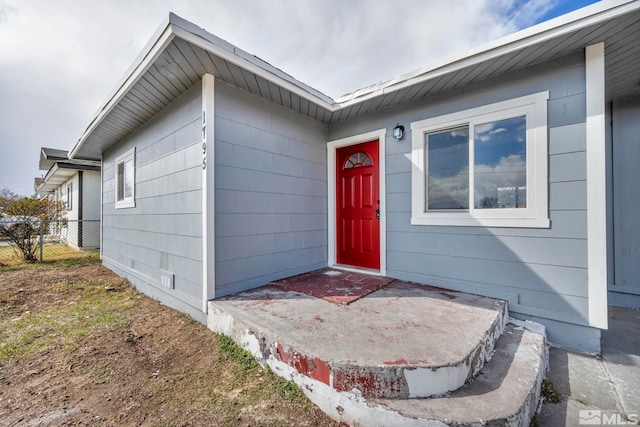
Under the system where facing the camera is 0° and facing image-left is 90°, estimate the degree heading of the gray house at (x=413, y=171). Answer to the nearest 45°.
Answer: approximately 45°

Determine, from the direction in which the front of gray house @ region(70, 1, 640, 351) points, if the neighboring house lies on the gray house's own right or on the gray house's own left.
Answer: on the gray house's own right
